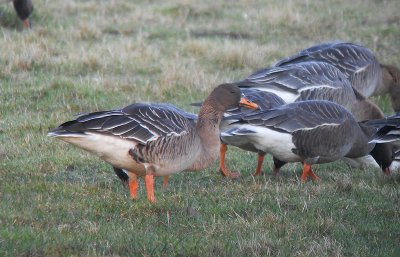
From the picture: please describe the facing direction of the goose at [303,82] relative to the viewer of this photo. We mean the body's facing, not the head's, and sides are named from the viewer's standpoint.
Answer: facing to the right of the viewer

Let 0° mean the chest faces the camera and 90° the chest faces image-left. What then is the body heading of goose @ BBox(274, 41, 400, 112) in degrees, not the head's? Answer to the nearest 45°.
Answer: approximately 270°

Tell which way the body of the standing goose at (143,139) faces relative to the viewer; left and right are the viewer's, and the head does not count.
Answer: facing to the right of the viewer

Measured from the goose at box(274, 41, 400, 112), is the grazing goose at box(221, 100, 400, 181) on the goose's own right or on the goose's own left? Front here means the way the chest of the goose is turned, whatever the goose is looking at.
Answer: on the goose's own right

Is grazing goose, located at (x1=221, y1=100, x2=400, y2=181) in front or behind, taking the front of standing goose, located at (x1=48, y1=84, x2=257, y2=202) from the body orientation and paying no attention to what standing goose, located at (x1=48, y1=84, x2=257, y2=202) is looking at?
in front

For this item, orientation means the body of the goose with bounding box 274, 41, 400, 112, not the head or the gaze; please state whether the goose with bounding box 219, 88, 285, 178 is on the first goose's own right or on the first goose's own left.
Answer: on the first goose's own right

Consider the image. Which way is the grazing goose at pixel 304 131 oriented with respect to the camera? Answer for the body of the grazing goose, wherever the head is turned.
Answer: to the viewer's right

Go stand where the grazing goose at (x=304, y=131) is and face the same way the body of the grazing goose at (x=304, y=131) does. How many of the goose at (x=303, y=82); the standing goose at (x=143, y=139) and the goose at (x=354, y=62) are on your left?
2

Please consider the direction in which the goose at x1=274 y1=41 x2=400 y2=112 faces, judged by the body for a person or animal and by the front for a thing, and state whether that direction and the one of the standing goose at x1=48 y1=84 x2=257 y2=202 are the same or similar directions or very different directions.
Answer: same or similar directions

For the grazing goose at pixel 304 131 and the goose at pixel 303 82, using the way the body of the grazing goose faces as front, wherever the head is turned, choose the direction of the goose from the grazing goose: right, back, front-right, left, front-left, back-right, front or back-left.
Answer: left

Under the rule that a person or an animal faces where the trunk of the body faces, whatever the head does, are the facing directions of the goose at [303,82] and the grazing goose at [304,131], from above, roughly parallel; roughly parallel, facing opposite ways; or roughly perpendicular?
roughly parallel

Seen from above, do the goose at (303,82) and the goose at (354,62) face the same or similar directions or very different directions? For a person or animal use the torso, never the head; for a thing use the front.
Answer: same or similar directions
